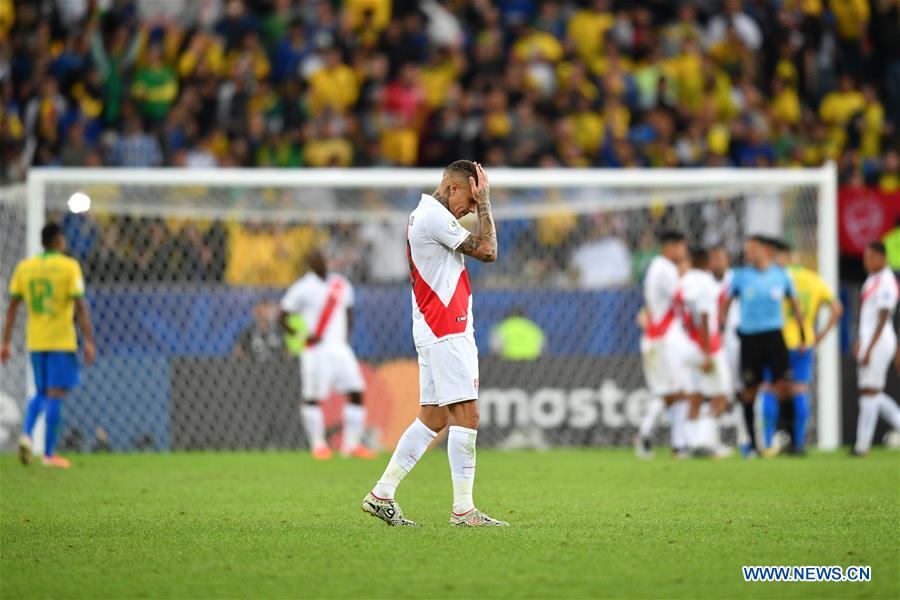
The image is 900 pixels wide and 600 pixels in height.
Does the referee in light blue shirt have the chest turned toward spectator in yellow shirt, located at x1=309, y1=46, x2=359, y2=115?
no

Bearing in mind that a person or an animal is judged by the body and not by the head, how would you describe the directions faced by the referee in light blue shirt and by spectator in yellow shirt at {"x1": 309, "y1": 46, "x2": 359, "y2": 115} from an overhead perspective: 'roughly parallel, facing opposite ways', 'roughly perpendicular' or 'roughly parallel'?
roughly parallel

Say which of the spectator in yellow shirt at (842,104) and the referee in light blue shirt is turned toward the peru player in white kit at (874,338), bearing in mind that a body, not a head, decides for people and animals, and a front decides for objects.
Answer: the spectator in yellow shirt

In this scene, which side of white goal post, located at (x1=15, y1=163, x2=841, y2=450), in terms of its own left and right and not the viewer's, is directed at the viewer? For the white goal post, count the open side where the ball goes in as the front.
front

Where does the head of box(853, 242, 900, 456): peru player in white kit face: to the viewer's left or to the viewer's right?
to the viewer's left

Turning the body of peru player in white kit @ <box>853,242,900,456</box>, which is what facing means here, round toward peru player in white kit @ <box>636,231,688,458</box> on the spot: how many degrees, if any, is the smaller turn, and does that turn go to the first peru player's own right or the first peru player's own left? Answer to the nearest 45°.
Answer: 0° — they already face them

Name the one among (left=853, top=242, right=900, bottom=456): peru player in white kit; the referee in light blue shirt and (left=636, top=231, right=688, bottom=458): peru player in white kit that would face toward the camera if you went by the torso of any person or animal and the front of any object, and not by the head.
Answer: the referee in light blue shirt

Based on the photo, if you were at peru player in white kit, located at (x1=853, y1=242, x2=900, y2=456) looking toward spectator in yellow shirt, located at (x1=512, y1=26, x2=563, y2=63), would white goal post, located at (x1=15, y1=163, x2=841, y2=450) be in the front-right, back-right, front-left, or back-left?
front-left

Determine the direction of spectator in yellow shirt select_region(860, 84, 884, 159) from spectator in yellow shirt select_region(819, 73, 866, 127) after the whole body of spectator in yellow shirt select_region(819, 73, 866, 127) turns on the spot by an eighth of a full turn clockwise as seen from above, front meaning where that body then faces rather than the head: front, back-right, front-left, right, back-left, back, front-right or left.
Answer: left

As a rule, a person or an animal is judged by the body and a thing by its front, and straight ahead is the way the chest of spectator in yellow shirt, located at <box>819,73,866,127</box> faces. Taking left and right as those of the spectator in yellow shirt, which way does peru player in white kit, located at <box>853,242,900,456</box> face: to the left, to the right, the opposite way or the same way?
to the right

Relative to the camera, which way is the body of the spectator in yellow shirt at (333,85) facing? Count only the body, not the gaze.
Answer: toward the camera

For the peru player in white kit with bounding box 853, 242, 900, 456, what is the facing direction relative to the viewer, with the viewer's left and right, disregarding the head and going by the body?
facing to the left of the viewer
